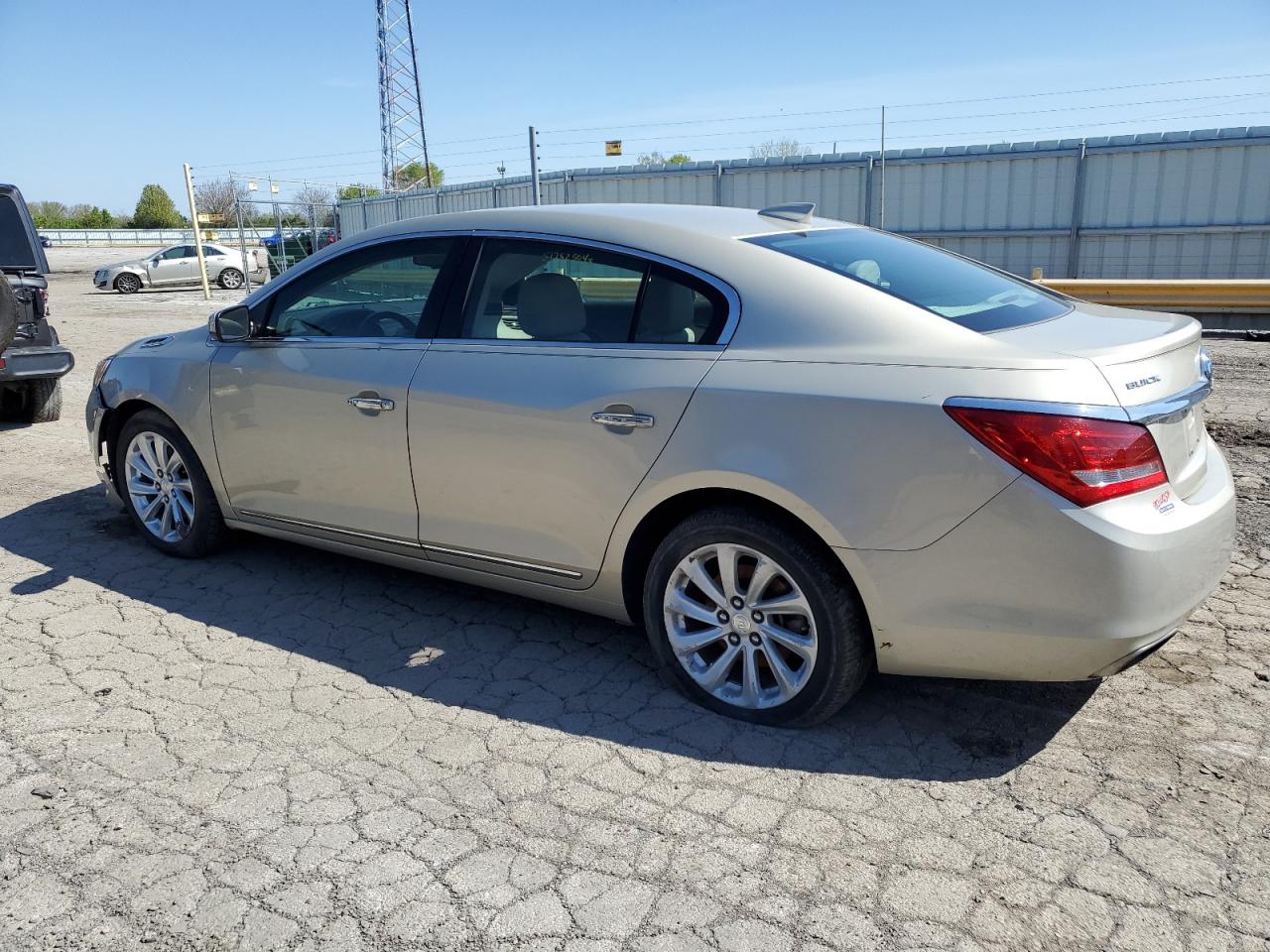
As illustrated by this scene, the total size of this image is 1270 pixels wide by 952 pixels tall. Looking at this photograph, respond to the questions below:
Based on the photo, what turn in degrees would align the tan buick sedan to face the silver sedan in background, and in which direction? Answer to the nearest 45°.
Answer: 0° — it already faces it

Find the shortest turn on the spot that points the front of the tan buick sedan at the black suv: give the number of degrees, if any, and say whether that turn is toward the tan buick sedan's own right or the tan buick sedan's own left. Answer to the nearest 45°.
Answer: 0° — it already faces it

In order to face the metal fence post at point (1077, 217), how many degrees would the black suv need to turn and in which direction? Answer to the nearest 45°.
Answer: approximately 90° to its right

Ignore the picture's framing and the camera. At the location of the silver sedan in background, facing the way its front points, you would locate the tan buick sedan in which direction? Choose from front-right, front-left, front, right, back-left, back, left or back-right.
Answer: left

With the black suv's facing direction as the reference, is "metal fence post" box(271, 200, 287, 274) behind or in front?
in front

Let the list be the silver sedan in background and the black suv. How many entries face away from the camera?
1

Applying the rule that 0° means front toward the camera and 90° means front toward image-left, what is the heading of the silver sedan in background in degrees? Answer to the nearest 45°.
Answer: approximately 90°

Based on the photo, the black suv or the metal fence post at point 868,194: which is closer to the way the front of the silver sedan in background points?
the black suv

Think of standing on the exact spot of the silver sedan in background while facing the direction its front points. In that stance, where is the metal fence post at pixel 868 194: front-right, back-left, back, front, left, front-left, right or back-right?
back-left

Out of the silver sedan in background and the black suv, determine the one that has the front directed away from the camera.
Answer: the black suv

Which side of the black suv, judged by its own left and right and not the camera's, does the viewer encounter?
back

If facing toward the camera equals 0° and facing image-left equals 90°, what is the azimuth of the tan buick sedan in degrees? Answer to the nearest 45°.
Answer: approximately 135°

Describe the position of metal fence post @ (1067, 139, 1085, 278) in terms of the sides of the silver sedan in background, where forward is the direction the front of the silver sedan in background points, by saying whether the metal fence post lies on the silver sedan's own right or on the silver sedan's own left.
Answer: on the silver sedan's own left

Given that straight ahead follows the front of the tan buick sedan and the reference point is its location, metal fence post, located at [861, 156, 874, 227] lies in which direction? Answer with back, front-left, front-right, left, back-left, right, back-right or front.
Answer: front-right
